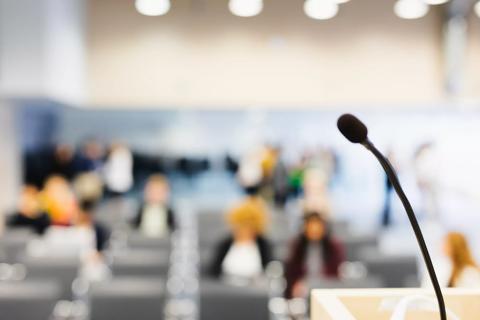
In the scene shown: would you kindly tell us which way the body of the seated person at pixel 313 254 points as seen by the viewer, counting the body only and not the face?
toward the camera

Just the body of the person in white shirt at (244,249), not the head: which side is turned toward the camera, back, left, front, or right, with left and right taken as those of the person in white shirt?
front

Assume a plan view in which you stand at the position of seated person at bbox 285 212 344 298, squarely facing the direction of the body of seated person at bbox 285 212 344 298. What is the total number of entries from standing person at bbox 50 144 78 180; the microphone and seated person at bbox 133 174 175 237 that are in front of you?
1

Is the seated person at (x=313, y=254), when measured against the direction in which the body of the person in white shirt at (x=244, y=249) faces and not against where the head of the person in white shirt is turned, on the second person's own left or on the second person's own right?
on the second person's own left

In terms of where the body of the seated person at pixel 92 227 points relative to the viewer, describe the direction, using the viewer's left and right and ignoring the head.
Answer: facing the viewer and to the left of the viewer

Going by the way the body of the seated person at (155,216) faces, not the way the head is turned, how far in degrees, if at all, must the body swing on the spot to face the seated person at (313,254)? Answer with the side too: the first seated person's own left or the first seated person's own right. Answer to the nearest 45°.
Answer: approximately 45° to the first seated person's own left

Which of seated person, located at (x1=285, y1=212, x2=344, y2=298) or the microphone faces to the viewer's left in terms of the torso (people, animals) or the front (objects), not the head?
the microphone

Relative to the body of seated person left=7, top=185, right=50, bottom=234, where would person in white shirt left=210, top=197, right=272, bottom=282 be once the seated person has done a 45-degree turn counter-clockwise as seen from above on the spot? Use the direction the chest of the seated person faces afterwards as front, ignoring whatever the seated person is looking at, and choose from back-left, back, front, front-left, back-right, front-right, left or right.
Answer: front

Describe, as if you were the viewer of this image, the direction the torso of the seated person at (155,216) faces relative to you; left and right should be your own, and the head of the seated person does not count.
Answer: facing the viewer
